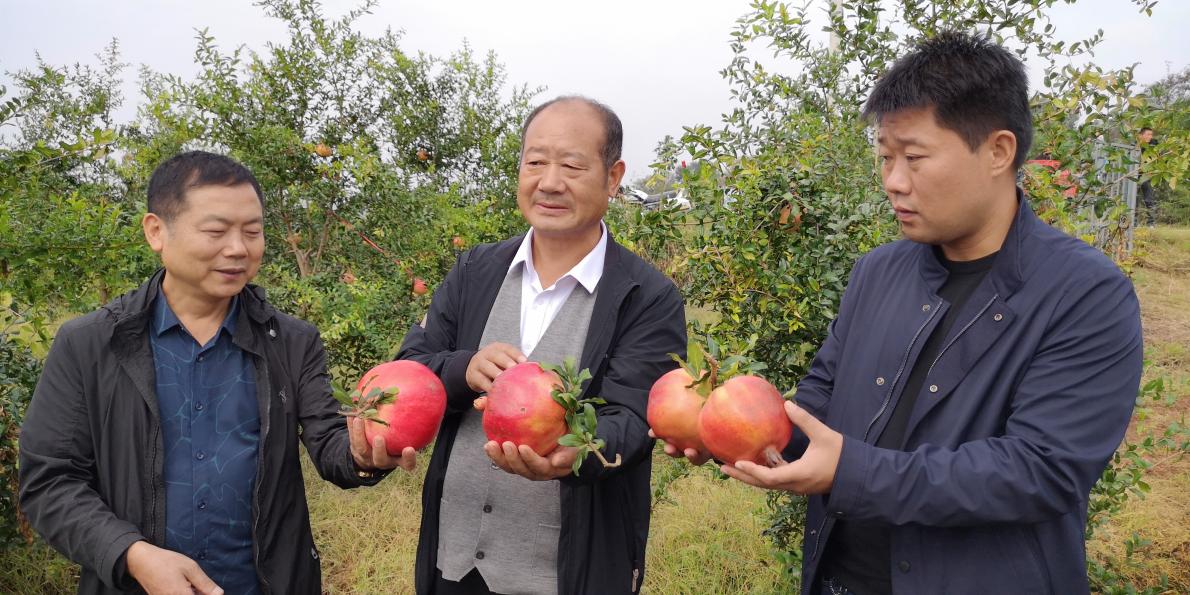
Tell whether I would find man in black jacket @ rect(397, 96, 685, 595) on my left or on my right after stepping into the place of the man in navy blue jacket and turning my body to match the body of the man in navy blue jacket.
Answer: on my right

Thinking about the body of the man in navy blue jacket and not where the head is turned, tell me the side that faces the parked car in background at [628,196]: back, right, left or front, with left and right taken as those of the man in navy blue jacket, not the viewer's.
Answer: right

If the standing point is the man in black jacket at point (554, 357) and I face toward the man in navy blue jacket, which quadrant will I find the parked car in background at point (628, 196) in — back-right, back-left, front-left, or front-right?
back-left

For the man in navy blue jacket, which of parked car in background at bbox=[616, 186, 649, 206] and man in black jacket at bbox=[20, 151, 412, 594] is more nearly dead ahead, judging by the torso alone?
the man in black jacket

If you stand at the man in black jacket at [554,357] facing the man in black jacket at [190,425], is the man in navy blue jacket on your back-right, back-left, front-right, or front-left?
back-left

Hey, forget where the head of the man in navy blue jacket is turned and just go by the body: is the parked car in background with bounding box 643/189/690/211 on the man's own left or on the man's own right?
on the man's own right

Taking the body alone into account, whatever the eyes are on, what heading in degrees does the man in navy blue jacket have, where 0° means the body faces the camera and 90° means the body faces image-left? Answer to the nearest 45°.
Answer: approximately 45°

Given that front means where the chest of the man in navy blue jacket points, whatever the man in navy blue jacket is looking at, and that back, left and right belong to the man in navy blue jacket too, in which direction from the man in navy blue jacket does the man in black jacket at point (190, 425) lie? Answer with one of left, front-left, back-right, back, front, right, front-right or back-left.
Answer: front-right
